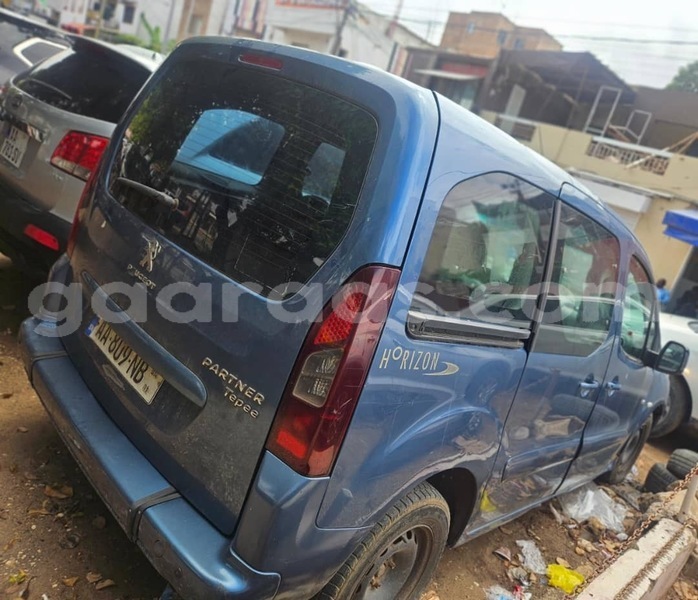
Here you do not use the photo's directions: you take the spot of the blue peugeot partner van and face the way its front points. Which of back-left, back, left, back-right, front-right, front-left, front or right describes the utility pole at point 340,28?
front-left

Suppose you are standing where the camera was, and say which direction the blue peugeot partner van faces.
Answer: facing away from the viewer and to the right of the viewer

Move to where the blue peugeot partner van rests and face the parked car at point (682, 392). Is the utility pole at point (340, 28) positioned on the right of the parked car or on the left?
left

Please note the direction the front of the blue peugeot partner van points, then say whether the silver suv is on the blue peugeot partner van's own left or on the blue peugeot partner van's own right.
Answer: on the blue peugeot partner van's own left

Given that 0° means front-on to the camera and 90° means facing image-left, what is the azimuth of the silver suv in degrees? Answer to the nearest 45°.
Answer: approximately 225°

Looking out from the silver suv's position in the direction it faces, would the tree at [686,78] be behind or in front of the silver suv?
in front

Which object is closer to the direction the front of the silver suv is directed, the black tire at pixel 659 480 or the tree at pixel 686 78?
the tree

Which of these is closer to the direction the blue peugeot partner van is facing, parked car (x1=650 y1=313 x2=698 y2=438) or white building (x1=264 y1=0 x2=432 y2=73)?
the parked car

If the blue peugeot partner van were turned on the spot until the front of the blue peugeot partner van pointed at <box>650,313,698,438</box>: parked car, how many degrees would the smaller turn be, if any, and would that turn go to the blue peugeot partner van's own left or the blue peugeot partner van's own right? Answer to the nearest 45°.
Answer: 0° — it already faces it

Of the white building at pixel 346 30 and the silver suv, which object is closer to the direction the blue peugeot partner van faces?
the white building

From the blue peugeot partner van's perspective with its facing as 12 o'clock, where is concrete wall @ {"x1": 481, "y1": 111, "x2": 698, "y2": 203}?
The concrete wall is roughly at 11 o'clock from the blue peugeot partner van.

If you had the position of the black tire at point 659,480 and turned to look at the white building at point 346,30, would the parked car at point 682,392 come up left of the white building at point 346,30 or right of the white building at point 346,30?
right

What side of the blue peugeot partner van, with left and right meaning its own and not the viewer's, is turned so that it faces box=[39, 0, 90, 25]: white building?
left

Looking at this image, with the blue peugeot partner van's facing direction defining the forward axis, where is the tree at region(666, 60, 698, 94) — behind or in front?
in front

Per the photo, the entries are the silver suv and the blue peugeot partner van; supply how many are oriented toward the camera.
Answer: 0
